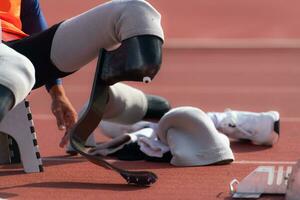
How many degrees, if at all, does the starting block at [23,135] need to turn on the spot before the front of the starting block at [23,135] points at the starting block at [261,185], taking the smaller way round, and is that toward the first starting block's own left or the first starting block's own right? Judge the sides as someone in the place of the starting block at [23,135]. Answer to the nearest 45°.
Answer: approximately 45° to the first starting block's own right

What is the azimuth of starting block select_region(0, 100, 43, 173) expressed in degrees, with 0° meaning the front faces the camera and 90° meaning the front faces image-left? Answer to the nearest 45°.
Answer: approximately 270°

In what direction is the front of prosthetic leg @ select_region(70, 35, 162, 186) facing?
to the viewer's right
